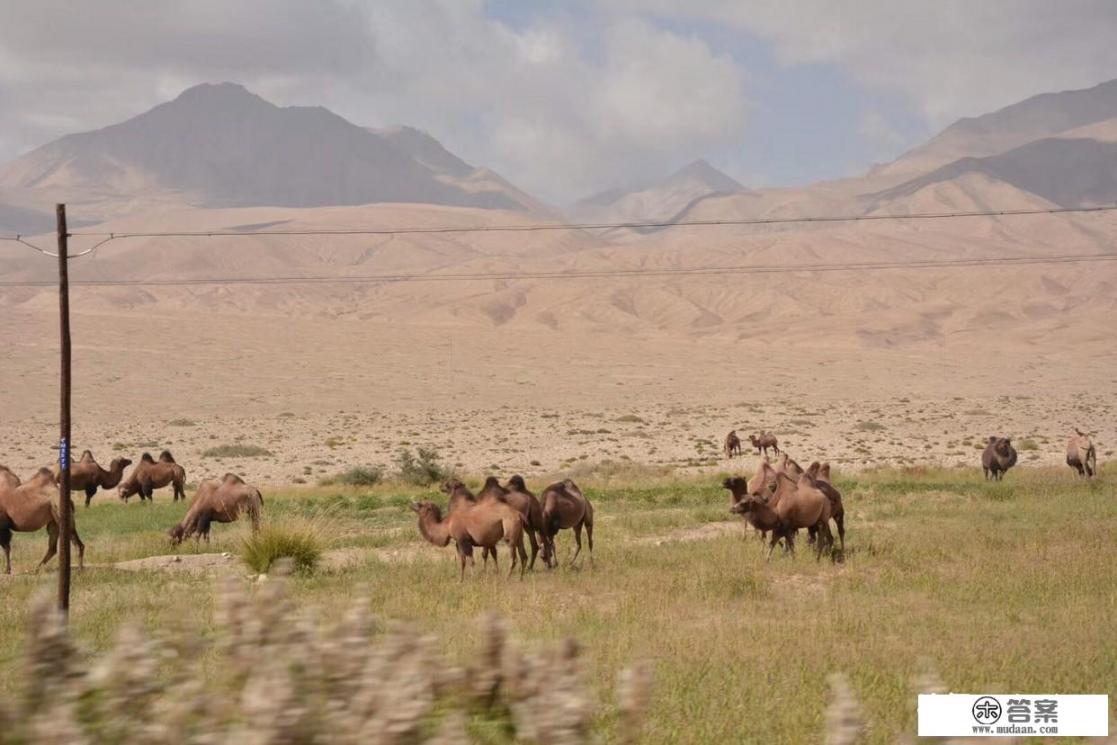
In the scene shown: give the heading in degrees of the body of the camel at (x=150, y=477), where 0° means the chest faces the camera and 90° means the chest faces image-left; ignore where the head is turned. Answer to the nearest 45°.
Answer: approximately 90°

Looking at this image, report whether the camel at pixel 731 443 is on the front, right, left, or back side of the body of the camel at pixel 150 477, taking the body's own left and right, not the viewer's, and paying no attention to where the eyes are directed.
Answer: back

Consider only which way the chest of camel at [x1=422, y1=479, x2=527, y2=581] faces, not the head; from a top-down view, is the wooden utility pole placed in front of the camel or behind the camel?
in front

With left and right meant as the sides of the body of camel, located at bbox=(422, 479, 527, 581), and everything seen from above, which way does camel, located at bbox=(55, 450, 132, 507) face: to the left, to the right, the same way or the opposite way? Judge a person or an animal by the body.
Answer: the opposite way

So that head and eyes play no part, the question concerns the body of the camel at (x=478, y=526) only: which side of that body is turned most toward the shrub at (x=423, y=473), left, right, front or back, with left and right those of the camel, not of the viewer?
right

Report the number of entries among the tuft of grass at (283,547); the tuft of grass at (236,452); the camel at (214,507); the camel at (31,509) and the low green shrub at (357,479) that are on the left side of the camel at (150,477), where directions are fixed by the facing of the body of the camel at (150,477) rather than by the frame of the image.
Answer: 3

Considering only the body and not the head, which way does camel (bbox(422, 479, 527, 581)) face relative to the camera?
to the viewer's left

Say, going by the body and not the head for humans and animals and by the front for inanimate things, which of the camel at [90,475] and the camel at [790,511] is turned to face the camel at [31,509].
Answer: the camel at [790,511]

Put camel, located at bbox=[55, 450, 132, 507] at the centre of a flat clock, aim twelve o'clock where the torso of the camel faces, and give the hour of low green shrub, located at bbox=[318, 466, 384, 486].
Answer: The low green shrub is roughly at 11 o'clock from the camel.

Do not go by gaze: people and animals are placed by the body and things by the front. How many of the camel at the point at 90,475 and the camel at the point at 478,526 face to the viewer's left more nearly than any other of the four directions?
1

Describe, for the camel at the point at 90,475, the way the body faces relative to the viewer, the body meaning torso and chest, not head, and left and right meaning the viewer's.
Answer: facing to the right of the viewer

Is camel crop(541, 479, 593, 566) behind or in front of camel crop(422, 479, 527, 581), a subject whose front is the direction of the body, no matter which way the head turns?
behind
